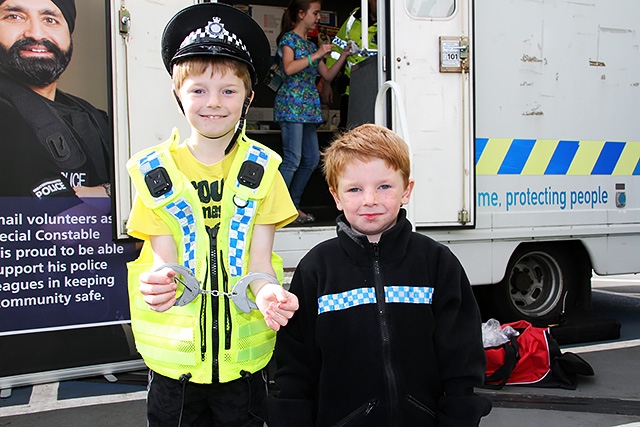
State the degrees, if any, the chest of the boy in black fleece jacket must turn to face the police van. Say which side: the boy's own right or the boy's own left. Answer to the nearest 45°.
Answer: approximately 180°

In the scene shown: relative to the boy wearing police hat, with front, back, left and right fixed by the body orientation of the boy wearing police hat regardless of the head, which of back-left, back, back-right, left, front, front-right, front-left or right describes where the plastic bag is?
back-left

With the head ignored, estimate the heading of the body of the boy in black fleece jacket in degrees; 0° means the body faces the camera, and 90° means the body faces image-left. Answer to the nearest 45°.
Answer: approximately 0°
